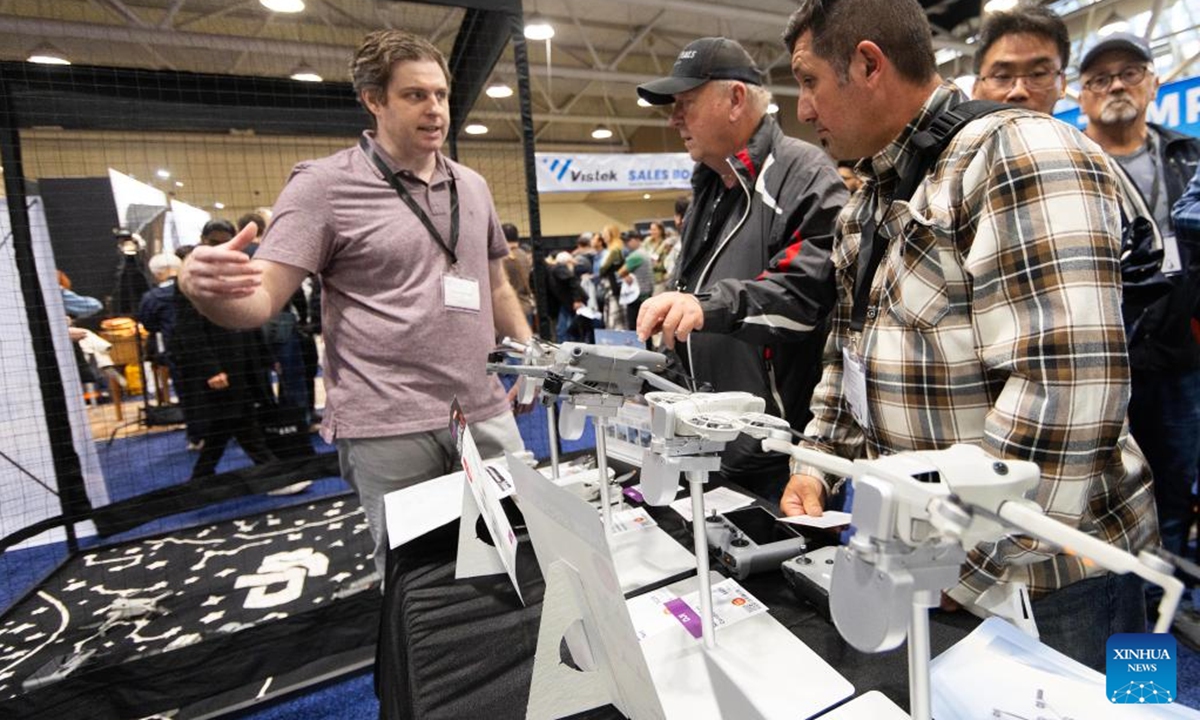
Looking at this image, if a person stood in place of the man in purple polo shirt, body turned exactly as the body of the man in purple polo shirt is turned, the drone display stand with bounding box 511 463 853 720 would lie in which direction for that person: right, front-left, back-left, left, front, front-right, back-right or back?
front-right

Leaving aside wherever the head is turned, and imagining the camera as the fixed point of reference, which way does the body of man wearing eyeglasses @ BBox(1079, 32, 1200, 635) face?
toward the camera

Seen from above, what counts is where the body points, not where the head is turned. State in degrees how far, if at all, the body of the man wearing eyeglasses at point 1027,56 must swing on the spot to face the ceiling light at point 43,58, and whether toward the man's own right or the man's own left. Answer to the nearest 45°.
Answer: approximately 90° to the man's own right

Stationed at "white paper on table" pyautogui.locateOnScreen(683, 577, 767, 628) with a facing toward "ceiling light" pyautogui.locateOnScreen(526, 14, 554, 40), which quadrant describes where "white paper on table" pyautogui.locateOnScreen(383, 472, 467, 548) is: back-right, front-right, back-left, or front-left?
front-left

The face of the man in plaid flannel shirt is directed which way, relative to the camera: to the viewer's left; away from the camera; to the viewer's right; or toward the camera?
to the viewer's left

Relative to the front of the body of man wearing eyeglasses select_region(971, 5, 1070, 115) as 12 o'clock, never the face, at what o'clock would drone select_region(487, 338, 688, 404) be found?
The drone is roughly at 1 o'clock from the man wearing eyeglasses.

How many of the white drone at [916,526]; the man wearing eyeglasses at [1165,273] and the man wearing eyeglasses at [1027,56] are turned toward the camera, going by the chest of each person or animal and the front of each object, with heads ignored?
2

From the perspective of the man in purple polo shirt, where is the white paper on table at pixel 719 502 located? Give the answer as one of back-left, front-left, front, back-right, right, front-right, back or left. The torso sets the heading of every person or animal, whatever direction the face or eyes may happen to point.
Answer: front

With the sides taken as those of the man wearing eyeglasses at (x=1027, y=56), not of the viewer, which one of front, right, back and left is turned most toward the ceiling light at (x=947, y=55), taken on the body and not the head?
back

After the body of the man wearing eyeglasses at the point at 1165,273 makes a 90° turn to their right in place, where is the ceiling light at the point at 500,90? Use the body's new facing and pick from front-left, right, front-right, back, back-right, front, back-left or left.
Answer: front

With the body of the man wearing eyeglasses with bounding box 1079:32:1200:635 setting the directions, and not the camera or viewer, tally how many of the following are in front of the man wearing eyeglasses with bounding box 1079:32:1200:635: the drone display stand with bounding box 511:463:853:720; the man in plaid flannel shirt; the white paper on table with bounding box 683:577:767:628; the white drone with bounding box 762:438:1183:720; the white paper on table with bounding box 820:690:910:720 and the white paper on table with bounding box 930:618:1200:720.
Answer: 6

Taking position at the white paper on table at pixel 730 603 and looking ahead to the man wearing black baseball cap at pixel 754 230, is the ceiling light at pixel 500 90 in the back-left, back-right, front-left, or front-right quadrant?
front-left

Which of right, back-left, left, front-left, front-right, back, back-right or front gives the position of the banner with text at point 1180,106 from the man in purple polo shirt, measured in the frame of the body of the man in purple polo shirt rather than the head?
front-left
